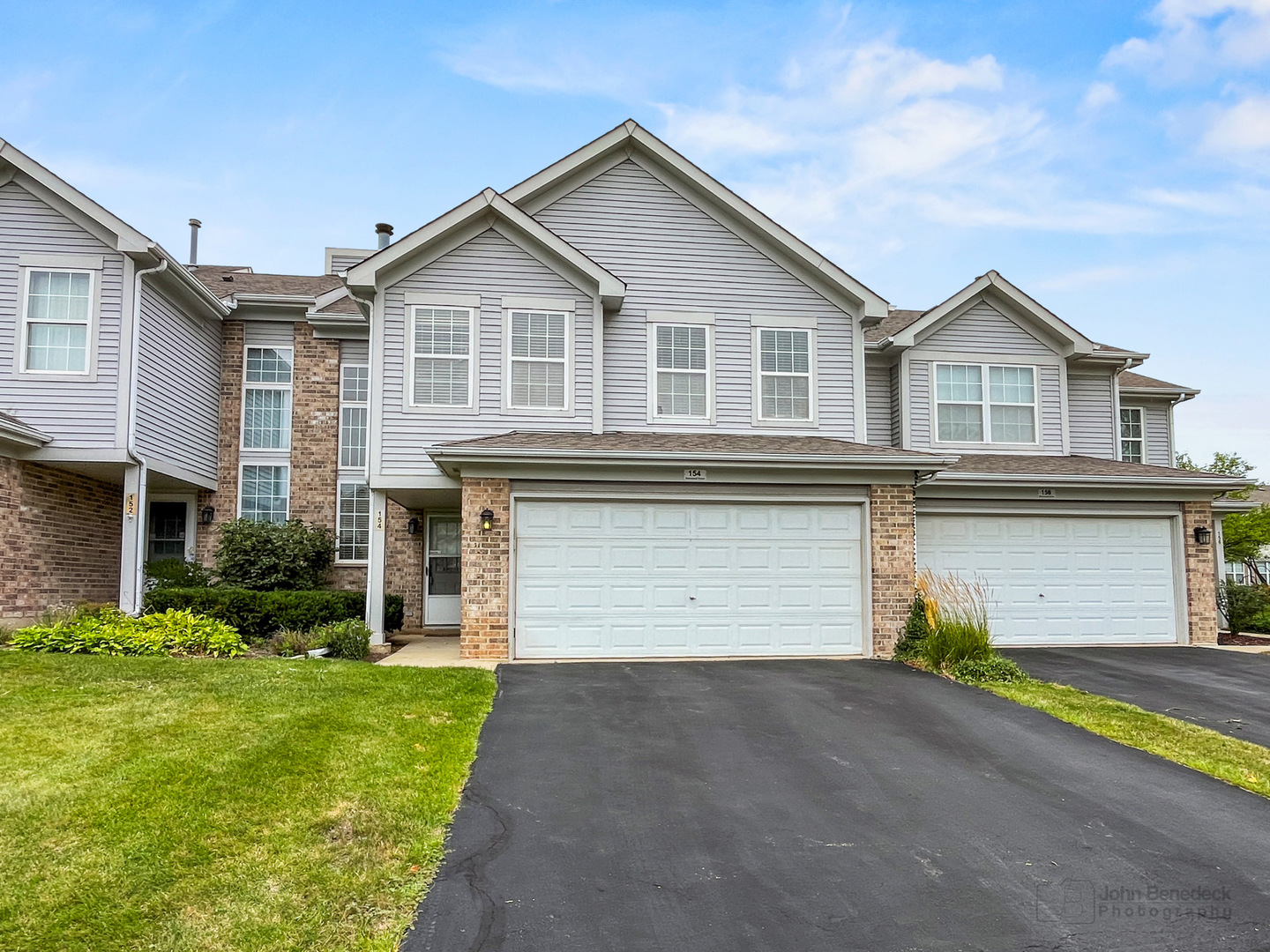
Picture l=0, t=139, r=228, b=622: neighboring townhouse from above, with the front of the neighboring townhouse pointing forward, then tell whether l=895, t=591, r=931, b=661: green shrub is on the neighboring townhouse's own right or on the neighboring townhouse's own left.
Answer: on the neighboring townhouse's own left

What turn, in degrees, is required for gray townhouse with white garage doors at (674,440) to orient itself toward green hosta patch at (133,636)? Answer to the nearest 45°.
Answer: approximately 90° to its right

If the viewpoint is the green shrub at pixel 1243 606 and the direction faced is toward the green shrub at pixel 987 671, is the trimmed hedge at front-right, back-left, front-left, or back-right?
front-right

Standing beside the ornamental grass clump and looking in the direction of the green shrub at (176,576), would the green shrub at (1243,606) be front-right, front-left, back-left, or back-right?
back-right

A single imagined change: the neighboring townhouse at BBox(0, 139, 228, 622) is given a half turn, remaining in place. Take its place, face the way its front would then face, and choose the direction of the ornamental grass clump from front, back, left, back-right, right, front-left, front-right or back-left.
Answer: back-right

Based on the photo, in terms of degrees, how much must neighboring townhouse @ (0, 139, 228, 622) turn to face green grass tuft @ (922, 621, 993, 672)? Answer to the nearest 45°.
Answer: approximately 45° to its left

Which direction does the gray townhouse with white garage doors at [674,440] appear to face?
toward the camera

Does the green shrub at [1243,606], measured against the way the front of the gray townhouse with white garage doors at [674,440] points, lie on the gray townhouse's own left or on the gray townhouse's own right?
on the gray townhouse's own left

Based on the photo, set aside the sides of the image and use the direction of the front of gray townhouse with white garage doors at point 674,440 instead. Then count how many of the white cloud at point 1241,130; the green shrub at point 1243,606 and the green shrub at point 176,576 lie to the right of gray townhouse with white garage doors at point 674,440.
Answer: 1

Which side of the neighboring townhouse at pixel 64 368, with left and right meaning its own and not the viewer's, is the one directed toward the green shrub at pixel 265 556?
left
